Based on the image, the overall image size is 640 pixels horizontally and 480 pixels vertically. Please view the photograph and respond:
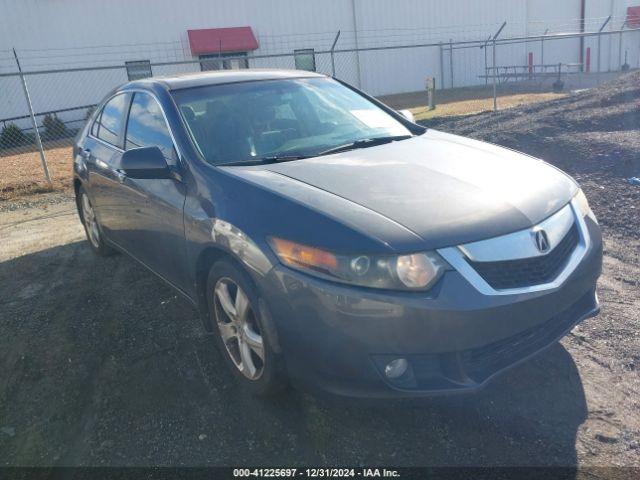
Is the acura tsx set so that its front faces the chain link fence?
no

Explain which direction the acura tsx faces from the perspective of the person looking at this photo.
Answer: facing the viewer and to the right of the viewer
